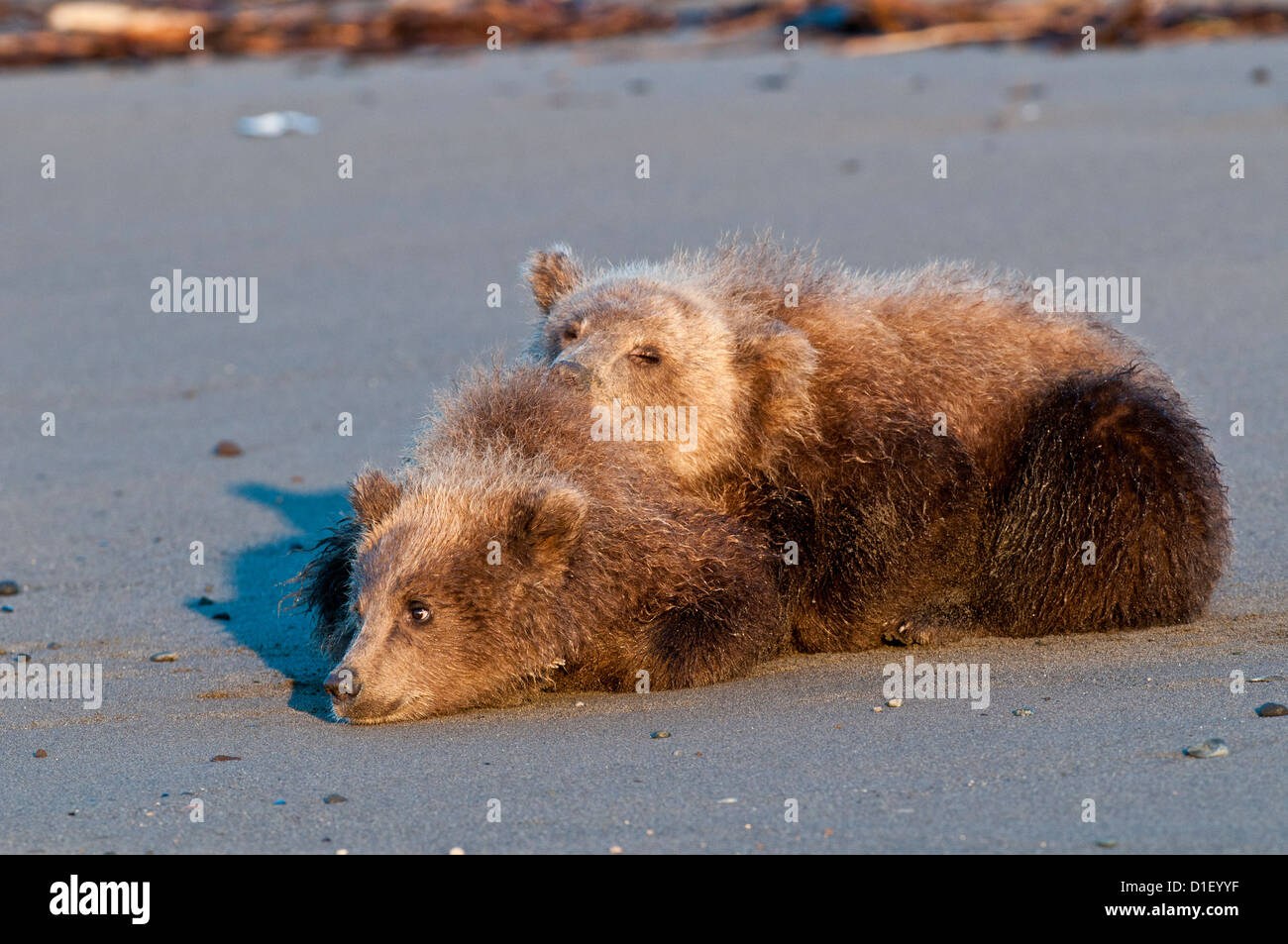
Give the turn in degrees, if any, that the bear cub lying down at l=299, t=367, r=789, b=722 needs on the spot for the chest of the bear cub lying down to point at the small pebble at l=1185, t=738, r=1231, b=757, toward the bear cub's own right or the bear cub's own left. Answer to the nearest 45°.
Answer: approximately 90° to the bear cub's own left

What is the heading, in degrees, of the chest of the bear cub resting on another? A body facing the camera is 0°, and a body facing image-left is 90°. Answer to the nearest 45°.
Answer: approximately 90°

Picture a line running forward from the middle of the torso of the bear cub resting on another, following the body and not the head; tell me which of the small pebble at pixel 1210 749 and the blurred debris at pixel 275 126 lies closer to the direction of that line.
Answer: the blurred debris

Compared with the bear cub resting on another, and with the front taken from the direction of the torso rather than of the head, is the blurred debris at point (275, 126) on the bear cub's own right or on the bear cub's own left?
on the bear cub's own right

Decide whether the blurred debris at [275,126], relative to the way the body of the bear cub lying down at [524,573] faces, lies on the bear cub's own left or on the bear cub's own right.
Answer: on the bear cub's own right

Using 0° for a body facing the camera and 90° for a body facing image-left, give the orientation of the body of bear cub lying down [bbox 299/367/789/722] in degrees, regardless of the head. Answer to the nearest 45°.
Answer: approximately 45°

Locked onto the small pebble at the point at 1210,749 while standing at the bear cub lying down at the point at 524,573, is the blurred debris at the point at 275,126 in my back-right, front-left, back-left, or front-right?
back-left
